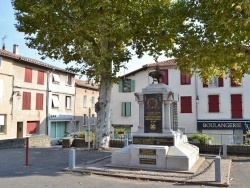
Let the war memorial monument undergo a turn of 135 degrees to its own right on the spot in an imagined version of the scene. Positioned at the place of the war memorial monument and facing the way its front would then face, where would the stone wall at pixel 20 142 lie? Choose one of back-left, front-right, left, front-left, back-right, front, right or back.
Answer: front

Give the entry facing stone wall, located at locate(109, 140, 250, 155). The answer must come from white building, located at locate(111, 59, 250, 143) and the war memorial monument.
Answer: the white building

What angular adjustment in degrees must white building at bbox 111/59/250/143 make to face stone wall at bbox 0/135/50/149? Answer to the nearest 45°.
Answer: approximately 45° to its right

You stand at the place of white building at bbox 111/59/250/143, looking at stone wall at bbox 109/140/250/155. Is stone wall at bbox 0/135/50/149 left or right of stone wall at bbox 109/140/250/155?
right

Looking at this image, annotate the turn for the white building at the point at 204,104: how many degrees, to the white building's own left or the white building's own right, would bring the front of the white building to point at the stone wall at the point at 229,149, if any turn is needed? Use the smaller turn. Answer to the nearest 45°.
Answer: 0° — it already faces it

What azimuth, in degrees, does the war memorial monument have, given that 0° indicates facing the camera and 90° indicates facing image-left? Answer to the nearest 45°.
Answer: approximately 0°

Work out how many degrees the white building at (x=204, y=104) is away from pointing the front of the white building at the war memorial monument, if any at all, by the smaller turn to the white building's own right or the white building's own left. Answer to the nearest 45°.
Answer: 0° — it already faces it

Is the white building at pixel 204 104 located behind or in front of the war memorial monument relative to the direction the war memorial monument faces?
behind

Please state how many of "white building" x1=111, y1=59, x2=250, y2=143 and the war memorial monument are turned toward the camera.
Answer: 2
